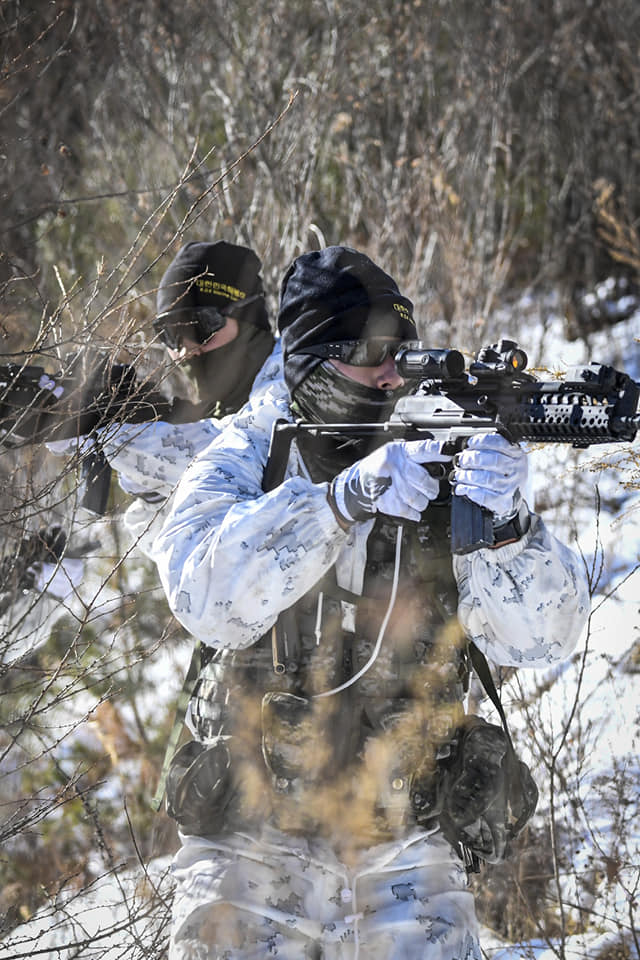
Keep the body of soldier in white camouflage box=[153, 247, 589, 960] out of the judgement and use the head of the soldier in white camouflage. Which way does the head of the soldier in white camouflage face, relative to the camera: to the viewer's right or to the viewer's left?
to the viewer's right

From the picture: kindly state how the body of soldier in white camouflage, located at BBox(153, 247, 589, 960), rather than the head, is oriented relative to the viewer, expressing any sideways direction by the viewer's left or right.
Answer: facing the viewer and to the right of the viewer
